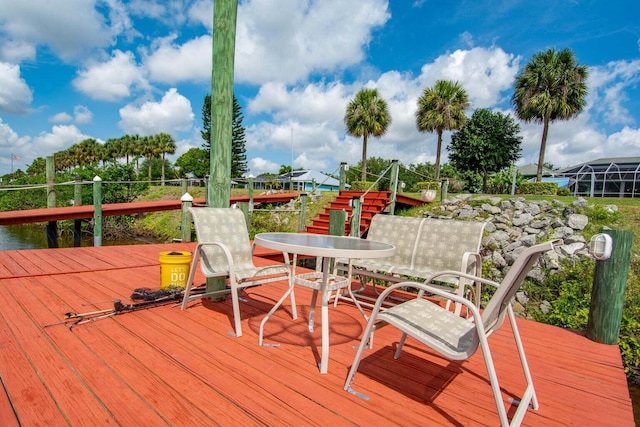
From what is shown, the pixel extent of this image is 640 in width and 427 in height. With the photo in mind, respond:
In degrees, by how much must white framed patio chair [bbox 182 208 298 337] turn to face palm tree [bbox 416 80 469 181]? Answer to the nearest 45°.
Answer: approximately 90° to its left

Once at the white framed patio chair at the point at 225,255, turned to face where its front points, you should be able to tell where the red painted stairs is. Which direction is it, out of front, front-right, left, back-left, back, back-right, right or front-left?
left

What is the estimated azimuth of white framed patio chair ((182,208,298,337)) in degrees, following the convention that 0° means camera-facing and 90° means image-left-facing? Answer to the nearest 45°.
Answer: approximately 315°

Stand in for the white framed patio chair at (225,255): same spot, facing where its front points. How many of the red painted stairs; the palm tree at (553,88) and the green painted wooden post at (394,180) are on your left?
3

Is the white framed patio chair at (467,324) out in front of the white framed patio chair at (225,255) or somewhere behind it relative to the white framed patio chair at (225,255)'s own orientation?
in front

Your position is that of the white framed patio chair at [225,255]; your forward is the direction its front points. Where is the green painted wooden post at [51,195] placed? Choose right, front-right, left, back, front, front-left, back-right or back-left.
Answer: back

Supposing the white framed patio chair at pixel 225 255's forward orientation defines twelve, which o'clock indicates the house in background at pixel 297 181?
The house in background is roughly at 8 o'clock from the white framed patio chair.

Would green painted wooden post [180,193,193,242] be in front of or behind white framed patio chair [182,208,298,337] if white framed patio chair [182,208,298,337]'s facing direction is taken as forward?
behind

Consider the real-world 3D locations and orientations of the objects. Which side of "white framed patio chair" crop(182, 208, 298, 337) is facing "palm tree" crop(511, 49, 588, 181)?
left

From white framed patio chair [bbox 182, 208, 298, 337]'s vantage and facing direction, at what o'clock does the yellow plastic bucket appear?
The yellow plastic bucket is roughly at 6 o'clock from the white framed patio chair.

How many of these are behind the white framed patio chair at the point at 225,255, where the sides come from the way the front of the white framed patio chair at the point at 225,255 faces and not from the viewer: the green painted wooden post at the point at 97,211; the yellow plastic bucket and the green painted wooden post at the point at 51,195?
3
